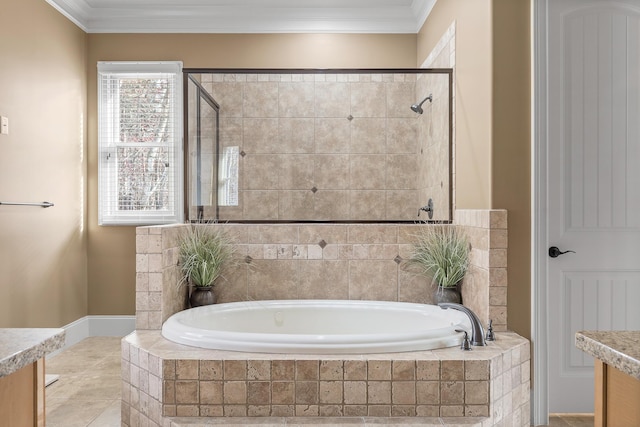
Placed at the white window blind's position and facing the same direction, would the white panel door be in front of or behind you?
in front

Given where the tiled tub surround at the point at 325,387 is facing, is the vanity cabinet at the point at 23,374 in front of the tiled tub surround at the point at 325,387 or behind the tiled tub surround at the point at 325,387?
in front

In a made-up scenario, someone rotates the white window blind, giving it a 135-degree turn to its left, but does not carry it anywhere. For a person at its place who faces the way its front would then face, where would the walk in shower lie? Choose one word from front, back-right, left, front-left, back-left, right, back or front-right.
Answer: right

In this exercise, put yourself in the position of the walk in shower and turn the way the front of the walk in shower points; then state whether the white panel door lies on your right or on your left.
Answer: on your left

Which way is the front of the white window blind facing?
toward the camera

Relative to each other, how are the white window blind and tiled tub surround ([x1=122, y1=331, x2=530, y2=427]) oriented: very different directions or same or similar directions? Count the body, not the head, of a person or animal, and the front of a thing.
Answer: same or similar directions

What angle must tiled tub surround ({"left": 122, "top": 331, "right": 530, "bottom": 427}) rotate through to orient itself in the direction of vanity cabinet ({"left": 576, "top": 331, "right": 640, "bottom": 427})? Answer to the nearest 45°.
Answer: approximately 45° to its left

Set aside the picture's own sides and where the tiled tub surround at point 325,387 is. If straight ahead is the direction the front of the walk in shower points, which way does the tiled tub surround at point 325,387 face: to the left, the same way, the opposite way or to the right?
the same way

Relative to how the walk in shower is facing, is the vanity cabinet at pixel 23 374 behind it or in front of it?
in front

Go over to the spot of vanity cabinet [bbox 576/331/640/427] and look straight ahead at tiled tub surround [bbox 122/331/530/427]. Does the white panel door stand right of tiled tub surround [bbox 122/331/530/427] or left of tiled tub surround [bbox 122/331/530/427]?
right

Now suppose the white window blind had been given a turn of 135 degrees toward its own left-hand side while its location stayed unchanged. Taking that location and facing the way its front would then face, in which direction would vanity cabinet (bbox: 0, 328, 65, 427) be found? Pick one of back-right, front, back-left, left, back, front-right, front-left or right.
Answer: back-right

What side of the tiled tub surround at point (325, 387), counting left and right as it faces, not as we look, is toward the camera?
front

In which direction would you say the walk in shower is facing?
toward the camera

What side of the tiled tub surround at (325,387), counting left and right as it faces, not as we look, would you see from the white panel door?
left

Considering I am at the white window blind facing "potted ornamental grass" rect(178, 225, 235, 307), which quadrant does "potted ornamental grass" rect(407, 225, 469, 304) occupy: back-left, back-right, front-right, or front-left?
front-left
